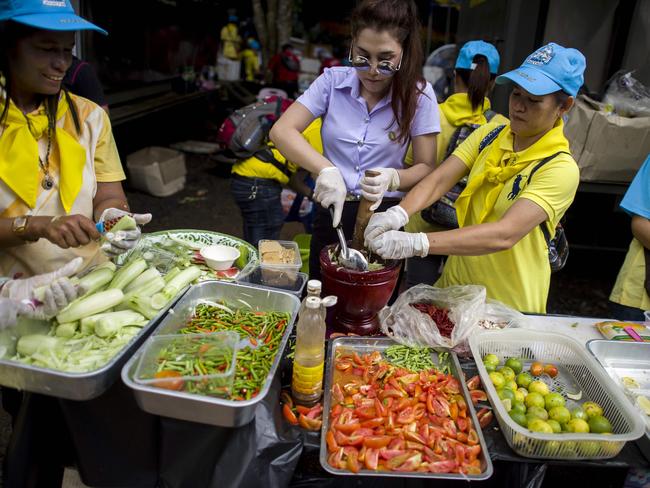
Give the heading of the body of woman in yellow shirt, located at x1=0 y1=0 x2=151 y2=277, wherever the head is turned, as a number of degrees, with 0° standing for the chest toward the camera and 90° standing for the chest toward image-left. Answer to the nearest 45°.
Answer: approximately 315°

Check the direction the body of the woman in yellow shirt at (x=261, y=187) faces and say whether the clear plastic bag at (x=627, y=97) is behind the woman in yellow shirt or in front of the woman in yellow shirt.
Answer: in front

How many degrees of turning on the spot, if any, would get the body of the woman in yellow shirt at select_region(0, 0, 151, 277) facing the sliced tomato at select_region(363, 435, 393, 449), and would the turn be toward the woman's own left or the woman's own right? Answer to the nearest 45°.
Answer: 0° — they already face it
